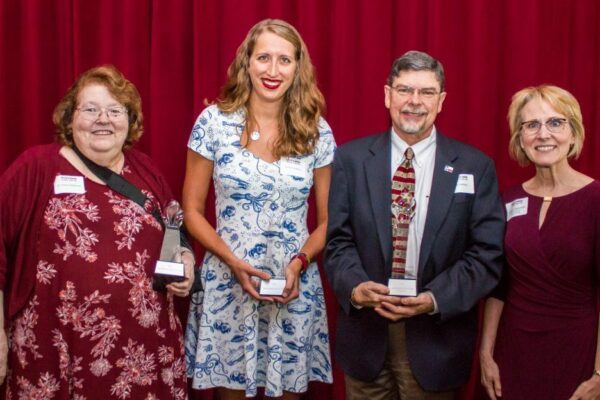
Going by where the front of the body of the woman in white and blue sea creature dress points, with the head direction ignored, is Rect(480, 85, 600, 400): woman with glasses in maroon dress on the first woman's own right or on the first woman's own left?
on the first woman's own left

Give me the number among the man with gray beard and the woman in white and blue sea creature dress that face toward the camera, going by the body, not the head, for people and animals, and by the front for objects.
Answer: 2

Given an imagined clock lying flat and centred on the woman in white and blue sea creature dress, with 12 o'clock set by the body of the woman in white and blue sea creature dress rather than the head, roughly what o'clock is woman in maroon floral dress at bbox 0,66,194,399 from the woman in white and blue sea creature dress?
The woman in maroon floral dress is roughly at 2 o'clock from the woman in white and blue sea creature dress.

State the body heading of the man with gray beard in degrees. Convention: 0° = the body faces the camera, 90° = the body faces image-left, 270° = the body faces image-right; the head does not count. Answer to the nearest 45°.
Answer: approximately 0°

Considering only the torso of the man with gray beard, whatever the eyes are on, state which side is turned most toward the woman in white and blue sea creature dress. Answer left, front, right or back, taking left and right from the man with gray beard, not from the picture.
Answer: right

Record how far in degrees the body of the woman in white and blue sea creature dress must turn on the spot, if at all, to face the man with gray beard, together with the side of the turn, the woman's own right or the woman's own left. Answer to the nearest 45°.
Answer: approximately 45° to the woman's own left

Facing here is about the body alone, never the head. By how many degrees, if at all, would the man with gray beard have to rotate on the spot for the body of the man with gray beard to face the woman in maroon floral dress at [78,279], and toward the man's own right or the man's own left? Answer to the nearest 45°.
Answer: approximately 90° to the man's own right

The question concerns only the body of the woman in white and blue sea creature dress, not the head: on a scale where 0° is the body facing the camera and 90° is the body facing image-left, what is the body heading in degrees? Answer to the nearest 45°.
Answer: approximately 0°
